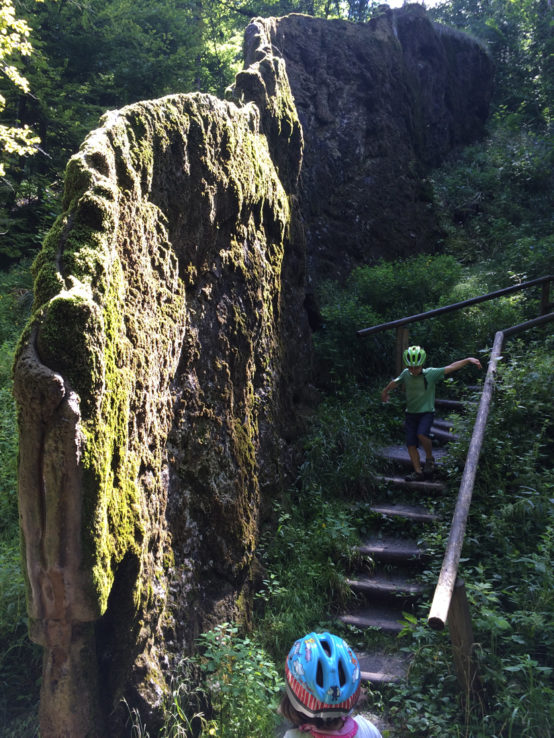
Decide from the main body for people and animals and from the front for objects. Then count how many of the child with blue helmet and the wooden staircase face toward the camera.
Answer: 1

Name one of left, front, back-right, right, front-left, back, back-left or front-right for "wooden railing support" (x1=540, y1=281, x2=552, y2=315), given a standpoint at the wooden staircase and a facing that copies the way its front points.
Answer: back-left

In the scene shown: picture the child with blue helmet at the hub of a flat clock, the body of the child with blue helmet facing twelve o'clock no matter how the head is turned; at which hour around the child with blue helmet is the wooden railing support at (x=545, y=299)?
The wooden railing support is roughly at 1 o'clock from the child with blue helmet.

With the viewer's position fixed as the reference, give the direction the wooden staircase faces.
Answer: facing the viewer

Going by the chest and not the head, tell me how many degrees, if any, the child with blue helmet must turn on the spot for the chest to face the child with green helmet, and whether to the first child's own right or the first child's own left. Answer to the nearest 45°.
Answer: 0° — they already face them

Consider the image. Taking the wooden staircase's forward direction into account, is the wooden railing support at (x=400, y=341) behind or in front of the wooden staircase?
behind

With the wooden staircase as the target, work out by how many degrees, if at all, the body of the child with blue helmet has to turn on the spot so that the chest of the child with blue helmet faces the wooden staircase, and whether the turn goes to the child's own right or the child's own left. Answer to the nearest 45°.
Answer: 0° — they already face it

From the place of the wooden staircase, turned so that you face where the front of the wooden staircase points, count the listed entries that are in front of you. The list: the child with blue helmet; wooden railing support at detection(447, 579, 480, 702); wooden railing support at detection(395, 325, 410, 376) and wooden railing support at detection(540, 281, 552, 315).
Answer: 2

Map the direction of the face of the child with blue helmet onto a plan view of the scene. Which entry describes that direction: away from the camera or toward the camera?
away from the camera

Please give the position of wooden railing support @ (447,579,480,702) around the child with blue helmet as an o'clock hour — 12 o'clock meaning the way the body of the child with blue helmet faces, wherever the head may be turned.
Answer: The wooden railing support is roughly at 1 o'clock from the child with blue helmet.

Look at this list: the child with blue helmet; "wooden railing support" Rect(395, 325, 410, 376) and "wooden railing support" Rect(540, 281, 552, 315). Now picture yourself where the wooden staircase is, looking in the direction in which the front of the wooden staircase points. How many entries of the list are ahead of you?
1

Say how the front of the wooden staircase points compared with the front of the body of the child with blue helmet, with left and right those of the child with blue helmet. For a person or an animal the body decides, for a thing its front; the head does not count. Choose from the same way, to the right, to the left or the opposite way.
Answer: the opposite way

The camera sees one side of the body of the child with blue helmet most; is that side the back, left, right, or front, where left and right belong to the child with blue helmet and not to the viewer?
back

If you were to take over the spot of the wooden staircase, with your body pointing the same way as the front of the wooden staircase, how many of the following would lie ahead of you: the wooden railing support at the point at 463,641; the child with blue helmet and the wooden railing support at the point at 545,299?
2

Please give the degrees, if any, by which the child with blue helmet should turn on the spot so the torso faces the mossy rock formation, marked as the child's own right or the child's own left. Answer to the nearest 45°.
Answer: approximately 45° to the child's own left

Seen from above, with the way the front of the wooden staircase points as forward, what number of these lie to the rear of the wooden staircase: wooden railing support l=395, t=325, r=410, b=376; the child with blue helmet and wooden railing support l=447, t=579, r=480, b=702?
1
